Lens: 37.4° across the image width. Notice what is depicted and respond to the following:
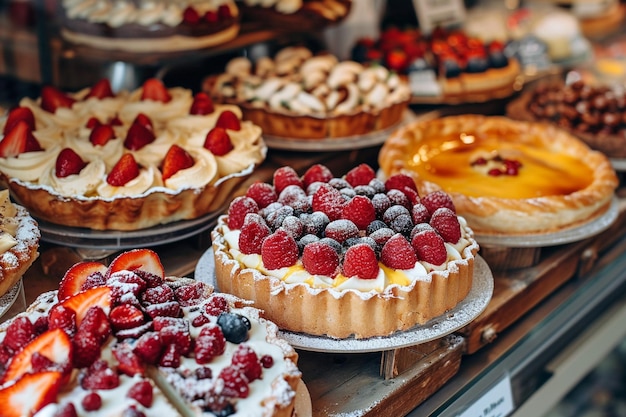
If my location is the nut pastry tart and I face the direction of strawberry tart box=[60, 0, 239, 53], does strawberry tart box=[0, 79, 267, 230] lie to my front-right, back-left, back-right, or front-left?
front-left

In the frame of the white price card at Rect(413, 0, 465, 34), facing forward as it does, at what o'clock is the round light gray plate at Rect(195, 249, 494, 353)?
The round light gray plate is roughly at 12 o'clock from the white price card.

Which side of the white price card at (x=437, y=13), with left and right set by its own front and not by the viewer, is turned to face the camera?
front

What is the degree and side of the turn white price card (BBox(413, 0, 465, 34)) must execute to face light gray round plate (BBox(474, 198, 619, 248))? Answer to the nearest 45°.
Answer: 0° — it already faces it

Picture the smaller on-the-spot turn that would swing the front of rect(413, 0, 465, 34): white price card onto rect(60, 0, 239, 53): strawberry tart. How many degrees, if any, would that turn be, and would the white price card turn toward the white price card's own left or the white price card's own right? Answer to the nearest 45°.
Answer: approximately 45° to the white price card's own right

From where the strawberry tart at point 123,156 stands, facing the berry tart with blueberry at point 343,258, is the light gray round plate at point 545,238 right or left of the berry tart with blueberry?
left

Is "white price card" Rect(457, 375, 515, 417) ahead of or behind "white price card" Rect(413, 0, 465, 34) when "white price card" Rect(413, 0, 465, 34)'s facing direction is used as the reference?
ahead

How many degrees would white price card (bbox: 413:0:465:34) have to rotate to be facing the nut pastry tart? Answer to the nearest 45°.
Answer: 0° — it already faces it

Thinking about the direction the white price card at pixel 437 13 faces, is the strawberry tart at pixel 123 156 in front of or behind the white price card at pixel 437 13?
in front

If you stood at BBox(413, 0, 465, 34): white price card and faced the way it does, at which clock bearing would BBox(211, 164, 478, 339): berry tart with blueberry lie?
The berry tart with blueberry is roughly at 12 o'clock from the white price card.

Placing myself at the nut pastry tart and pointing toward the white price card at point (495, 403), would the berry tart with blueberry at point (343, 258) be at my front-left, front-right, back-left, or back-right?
front-right
